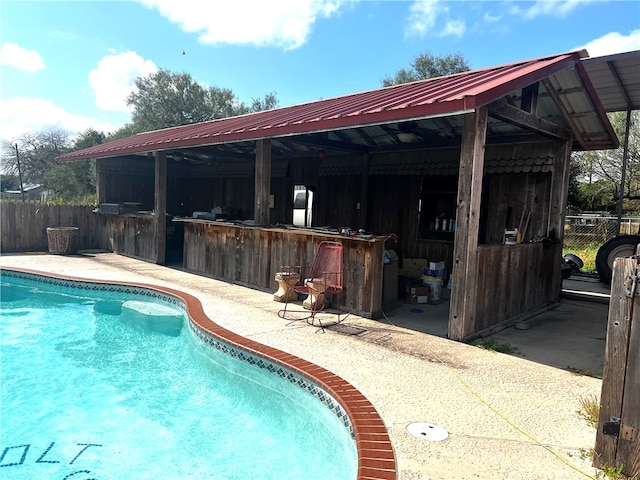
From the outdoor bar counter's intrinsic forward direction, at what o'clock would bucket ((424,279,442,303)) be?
The bucket is roughly at 8 o'clock from the outdoor bar counter.

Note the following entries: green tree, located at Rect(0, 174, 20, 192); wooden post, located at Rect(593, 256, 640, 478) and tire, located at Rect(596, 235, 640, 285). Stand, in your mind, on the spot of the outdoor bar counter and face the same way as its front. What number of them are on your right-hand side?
1

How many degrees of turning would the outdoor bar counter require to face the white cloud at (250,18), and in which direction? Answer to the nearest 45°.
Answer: approximately 135° to its right

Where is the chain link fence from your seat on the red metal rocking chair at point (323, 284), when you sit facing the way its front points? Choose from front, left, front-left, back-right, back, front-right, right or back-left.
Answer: back

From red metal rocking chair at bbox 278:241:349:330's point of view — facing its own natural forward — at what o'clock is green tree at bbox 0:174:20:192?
The green tree is roughly at 3 o'clock from the red metal rocking chair.

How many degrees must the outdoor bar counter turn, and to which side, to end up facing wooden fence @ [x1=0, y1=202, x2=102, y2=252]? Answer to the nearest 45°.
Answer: approximately 90° to its right

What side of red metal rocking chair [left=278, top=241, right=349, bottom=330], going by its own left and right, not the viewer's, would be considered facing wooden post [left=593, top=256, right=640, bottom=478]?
left

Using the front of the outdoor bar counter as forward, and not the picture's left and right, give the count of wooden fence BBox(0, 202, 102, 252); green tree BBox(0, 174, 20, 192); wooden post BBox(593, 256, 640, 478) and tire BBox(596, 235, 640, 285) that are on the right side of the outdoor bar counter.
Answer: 2

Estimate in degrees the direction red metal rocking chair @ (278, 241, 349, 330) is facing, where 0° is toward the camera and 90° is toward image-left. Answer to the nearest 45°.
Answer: approximately 45°

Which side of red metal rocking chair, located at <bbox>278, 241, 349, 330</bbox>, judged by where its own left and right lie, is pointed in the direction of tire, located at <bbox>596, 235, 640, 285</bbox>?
back

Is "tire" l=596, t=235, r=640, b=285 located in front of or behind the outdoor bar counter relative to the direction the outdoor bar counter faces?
behind
